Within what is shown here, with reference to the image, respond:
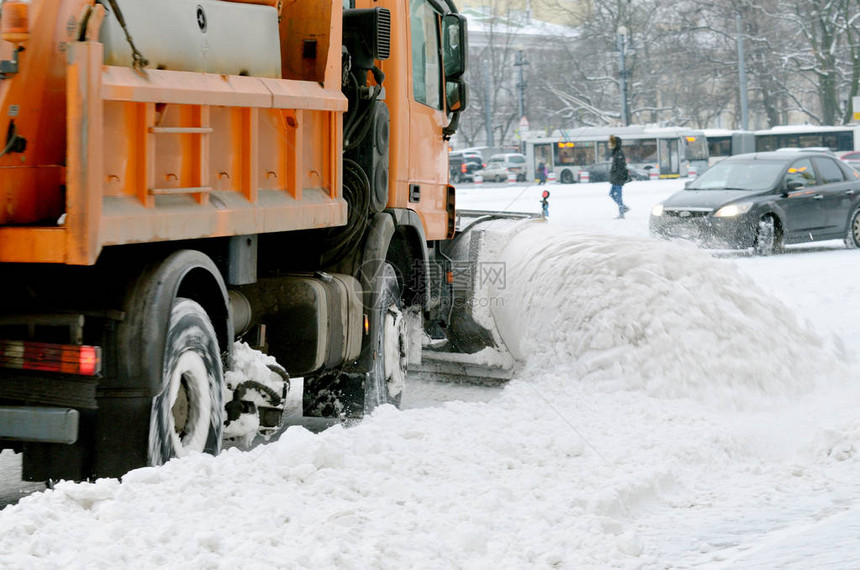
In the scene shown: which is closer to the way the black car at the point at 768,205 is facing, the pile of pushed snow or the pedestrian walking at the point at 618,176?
the pile of pushed snow

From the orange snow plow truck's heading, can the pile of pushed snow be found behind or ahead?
ahead

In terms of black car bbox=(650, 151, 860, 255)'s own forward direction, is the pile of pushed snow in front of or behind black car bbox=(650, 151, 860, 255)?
in front

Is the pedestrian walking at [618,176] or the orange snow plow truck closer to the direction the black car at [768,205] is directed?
the orange snow plow truck

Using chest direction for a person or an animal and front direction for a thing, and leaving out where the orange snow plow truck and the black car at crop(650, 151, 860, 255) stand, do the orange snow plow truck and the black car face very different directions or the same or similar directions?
very different directions

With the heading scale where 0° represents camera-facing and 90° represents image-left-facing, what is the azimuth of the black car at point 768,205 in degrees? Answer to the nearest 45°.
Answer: approximately 45°

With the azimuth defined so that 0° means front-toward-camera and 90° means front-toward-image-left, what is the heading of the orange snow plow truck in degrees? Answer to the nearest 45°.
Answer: approximately 225°

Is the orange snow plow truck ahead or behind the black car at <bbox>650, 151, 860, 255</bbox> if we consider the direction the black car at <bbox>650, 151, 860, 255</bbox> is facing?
ahead

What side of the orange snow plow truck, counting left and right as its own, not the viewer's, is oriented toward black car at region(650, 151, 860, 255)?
front

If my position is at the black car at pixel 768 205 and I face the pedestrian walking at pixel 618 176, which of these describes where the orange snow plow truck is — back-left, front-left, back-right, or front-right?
back-left
